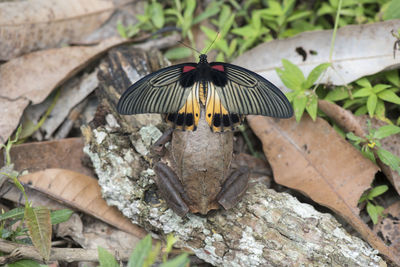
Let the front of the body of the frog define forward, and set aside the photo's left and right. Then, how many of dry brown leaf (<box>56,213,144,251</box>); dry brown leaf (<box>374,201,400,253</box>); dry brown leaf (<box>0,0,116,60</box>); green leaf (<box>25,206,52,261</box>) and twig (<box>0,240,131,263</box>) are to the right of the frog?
1

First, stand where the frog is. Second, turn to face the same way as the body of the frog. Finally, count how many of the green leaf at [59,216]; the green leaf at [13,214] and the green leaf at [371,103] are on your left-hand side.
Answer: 2

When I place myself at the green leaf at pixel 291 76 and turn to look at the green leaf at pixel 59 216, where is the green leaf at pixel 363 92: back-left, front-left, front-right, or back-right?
back-left

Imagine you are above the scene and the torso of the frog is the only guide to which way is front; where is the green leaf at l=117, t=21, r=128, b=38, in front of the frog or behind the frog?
in front

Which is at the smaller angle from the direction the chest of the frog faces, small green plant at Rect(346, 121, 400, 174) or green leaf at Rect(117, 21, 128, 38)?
the green leaf

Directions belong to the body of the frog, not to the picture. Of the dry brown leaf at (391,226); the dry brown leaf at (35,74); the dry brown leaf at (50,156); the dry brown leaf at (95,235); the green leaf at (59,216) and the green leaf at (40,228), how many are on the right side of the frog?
1

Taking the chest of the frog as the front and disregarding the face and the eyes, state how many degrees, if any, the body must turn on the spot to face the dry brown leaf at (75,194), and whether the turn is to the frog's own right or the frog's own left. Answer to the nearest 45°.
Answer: approximately 90° to the frog's own left

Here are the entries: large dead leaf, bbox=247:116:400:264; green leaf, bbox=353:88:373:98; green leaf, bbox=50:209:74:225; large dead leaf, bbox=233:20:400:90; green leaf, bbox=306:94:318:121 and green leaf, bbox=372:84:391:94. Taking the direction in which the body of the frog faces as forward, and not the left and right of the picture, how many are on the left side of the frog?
1

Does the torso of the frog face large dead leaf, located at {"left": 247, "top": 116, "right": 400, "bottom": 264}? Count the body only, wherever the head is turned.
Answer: no

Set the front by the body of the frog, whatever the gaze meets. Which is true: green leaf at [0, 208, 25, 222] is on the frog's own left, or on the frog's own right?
on the frog's own left

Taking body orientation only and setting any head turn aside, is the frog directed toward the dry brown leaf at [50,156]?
no

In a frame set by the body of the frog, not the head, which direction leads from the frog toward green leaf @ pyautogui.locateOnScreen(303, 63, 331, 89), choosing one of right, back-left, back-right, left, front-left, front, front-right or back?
front-right

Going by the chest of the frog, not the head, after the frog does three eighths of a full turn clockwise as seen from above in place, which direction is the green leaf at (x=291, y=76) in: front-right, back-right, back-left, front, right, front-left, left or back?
left

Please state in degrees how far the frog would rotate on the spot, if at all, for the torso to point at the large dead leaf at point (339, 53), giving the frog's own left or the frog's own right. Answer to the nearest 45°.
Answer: approximately 45° to the frog's own right

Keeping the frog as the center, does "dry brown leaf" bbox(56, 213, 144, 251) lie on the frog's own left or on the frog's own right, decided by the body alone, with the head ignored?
on the frog's own left

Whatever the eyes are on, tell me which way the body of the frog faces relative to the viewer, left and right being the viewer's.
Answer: facing away from the viewer

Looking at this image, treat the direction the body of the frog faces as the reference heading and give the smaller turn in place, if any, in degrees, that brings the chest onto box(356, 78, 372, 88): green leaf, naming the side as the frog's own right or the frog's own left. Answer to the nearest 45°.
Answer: approximately 45° to the frog's own right

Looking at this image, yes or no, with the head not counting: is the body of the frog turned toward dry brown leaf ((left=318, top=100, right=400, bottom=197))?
no

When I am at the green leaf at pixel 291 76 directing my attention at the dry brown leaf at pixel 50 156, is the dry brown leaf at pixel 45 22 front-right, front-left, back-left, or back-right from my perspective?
front-right

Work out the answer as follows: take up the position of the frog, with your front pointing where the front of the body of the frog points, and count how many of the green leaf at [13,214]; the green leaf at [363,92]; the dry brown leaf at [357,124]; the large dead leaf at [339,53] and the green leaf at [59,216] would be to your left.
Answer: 2
